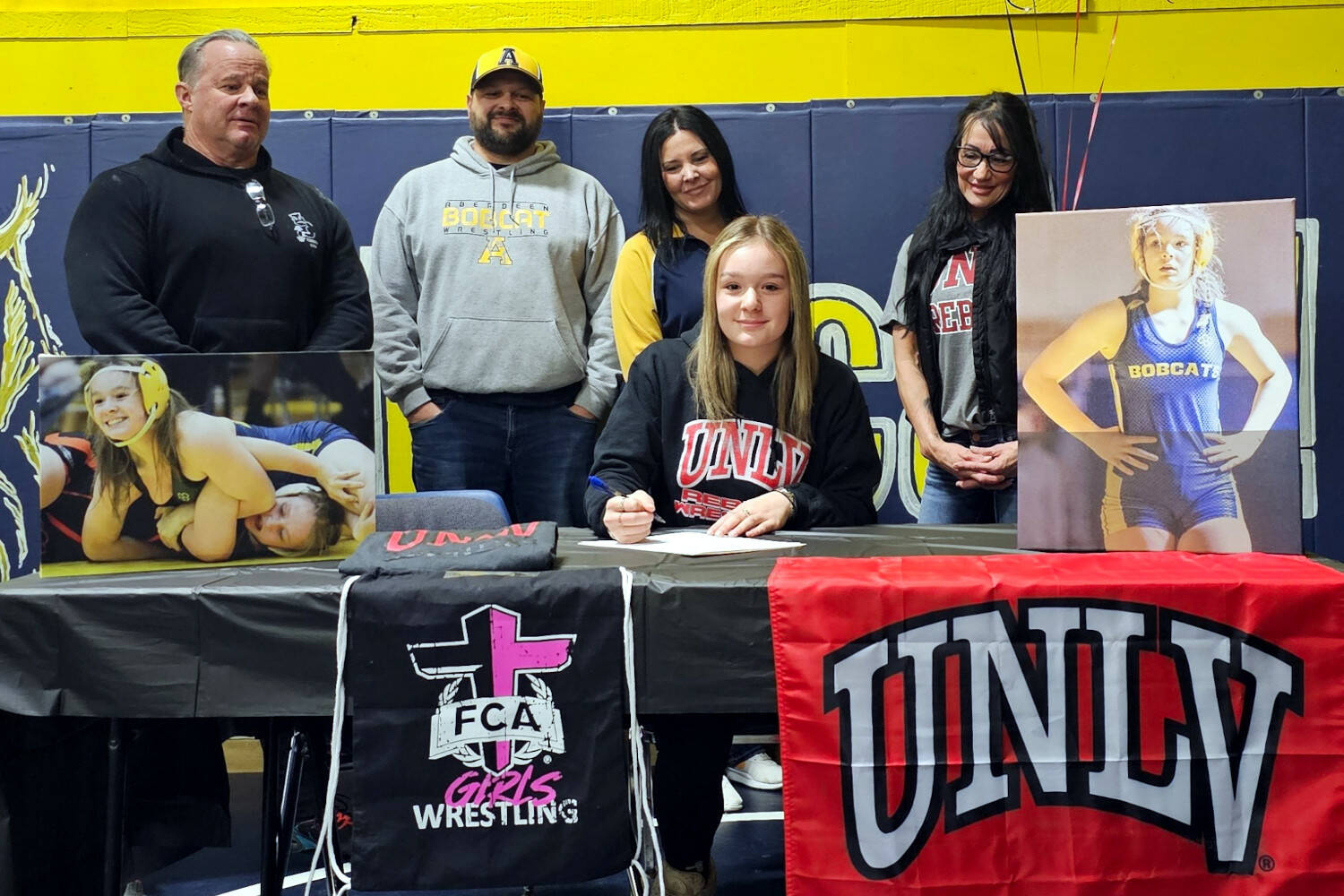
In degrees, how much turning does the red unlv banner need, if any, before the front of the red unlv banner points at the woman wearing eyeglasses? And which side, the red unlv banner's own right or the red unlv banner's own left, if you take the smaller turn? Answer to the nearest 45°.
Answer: approximately 180°

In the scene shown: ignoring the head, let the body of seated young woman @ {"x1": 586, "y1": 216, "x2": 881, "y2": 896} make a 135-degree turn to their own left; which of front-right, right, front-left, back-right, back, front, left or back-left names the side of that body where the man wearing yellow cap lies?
left

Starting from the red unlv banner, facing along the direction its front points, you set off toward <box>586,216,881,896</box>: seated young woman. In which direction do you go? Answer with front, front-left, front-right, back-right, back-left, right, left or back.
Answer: back-right

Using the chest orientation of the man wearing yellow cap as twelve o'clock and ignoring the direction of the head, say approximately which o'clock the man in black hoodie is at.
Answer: The man in black hoodie is roughly at 2 o'clock from the man wearing yellow cap.

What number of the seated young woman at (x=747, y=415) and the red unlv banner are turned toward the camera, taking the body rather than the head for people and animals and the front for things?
2

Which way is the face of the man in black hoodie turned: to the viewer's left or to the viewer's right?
to the viewer's right

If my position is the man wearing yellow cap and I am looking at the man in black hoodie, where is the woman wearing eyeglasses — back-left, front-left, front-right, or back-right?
back-left
